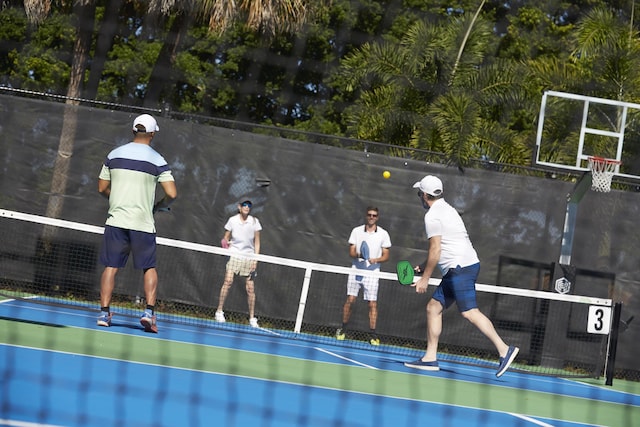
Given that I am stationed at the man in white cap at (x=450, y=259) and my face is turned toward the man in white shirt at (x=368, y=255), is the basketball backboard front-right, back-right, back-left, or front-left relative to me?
front-right

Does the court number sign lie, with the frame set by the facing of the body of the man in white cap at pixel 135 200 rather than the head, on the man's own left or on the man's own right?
on the man's own right

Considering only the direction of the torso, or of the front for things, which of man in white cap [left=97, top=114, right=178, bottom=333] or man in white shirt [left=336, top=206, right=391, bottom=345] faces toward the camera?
the man in white shirt

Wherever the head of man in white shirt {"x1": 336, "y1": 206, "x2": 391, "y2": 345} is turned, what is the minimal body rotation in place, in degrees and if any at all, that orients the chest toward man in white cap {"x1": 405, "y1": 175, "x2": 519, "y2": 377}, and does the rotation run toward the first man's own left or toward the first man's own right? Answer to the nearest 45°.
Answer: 0° — they already face them

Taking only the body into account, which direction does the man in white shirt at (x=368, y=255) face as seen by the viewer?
toward the camera

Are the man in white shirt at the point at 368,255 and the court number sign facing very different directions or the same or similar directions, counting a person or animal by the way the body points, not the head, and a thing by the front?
same or similar directions

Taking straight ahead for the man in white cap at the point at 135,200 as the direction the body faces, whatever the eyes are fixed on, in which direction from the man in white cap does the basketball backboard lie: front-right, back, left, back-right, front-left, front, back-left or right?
front-right

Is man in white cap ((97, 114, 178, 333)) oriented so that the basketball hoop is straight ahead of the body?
no

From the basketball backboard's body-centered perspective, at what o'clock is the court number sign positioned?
The court number sign is roughly at 12 o'clock from the basketball backboard.

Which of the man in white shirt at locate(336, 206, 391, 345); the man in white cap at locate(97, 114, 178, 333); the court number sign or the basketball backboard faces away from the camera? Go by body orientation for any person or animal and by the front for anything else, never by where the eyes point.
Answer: the man in white cap

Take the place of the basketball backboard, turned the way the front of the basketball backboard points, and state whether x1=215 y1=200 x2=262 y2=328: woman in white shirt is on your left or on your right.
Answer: on your right

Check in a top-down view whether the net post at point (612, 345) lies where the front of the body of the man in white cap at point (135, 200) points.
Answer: no

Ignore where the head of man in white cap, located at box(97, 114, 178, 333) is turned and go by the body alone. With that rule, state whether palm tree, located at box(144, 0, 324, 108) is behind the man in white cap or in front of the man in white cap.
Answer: in front

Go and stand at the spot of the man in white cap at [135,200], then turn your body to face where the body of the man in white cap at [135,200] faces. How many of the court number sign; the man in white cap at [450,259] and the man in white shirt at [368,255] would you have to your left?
0

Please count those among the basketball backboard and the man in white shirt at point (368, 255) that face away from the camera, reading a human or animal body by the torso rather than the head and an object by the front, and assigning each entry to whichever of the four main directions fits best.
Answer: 0

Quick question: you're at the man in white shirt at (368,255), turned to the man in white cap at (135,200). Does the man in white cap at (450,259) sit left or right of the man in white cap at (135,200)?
left

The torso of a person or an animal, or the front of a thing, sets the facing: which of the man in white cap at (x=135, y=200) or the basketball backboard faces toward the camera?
the basketball backboard

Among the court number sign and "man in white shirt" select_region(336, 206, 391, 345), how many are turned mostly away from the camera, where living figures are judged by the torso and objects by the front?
0
